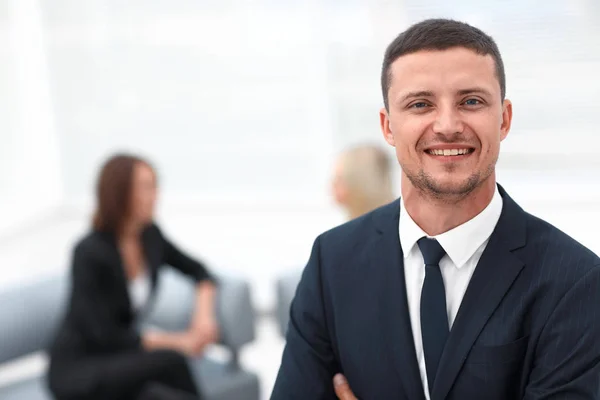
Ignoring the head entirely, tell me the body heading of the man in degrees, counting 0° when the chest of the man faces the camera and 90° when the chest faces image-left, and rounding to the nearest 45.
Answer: approximately 0°

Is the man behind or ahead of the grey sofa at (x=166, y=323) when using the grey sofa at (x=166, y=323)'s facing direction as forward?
ahead

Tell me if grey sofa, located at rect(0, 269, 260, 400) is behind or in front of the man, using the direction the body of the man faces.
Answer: behind

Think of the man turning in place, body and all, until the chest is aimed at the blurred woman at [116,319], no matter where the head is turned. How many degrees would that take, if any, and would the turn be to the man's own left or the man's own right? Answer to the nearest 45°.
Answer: approximately 135° to the man's own right

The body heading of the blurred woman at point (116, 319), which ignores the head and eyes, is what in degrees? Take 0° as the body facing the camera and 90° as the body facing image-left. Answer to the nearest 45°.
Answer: approximately 315°
